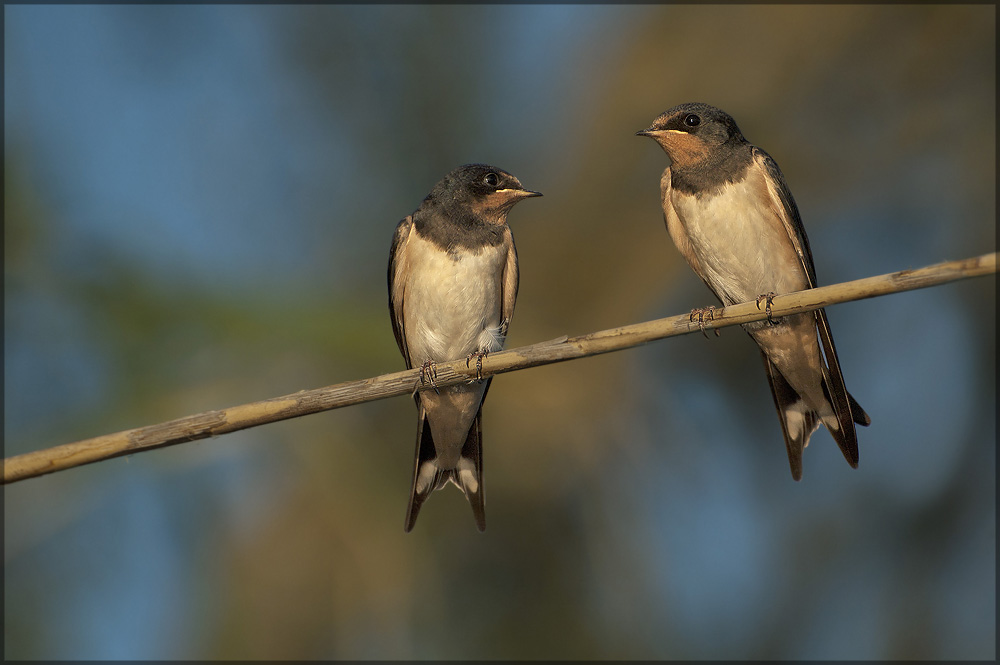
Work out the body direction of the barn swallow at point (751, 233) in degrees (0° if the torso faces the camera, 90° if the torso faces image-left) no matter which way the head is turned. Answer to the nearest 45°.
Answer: approximately 45°

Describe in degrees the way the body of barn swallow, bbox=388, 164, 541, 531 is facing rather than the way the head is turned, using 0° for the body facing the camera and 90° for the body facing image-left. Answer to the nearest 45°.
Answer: approximately 0°
